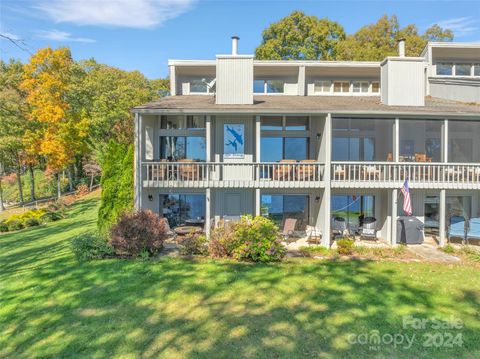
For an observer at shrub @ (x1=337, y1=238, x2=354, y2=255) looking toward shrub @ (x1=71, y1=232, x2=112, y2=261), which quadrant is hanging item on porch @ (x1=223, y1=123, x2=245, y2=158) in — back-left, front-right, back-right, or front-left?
front-right

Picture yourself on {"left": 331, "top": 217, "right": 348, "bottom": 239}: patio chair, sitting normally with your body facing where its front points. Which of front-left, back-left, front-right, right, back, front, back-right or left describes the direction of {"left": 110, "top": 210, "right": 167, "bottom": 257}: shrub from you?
right

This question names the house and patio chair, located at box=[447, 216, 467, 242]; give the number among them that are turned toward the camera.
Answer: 2

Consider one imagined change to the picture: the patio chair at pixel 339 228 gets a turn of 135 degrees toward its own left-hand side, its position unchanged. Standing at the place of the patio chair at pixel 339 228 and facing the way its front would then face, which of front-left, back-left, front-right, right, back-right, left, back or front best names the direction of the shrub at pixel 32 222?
left

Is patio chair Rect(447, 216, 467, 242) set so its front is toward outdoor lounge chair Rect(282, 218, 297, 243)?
no

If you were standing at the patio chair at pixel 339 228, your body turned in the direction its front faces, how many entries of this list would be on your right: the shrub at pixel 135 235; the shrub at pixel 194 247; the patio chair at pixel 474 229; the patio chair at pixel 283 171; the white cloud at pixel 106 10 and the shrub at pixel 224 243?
5

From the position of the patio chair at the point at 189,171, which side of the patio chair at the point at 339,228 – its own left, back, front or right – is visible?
right

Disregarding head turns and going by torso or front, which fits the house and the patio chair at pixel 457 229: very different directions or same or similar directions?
same or similar directions

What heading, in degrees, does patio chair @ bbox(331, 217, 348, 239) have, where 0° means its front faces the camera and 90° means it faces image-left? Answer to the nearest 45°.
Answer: approximately 315°

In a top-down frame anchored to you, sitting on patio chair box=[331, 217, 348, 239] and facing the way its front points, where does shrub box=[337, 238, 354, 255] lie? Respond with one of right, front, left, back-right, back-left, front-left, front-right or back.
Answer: front-right

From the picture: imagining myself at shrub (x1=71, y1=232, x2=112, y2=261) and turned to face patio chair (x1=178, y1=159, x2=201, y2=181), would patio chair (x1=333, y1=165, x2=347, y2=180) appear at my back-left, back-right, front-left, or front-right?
front-right

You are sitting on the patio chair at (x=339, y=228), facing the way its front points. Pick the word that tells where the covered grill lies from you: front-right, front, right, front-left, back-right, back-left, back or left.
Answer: front-left

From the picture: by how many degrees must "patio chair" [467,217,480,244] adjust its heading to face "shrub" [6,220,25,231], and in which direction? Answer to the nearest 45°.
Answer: approximately 45° to its right

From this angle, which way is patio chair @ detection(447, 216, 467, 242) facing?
toward the camera
